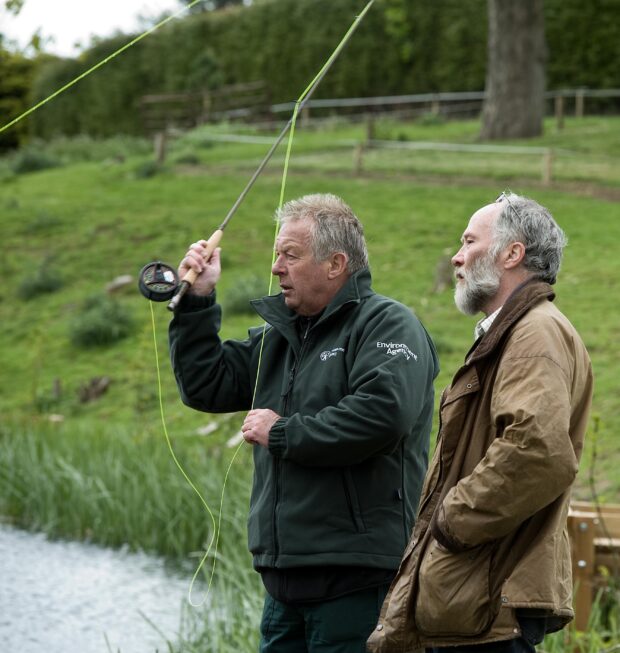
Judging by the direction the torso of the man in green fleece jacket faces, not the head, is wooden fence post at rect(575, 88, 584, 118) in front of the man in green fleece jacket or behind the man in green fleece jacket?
behind

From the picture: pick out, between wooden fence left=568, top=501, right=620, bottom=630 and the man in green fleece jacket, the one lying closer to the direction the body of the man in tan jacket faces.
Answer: the man in green fleece jacket

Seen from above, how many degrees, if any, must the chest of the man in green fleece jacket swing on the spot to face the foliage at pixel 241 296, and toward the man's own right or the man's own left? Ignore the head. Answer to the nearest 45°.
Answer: approximately 135° to the man's own right

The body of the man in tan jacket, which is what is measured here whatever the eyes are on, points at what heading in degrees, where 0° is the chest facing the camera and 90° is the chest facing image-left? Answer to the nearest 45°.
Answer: approximately 90°

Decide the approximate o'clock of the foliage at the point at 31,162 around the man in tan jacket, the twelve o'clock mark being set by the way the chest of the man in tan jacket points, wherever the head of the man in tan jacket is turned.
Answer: The foliage is roughly at 2 o'clock from the man in tan jacket.

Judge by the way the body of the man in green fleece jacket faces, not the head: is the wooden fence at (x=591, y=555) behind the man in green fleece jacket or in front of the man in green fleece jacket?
behind

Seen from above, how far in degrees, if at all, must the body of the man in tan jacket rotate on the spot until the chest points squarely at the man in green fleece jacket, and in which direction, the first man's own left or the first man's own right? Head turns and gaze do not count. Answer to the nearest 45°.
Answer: approximately 45° to the first man's own right

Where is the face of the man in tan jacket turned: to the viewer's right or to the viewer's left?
to the viewer's left

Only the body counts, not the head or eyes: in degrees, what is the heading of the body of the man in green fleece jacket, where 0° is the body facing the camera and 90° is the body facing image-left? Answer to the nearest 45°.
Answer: approximately 45°

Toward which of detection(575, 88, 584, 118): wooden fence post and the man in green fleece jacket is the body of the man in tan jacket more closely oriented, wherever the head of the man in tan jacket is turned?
the man in green fleece jacket

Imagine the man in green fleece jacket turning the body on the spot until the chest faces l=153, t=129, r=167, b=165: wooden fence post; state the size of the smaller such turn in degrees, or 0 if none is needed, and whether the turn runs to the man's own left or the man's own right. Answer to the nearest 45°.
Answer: approximately 135° to the man's own right

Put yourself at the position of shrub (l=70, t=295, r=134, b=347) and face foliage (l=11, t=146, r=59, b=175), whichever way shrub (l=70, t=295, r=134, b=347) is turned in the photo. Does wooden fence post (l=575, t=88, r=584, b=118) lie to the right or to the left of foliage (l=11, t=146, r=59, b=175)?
right

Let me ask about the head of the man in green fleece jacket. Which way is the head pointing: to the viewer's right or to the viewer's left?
to the viewer's left
